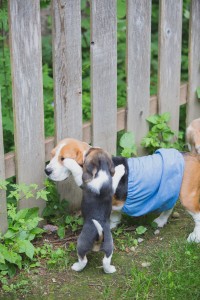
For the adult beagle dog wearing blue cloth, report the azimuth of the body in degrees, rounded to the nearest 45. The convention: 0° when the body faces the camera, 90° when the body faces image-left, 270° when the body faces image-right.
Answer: approximately 90°

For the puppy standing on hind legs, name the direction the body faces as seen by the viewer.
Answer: away from the camera

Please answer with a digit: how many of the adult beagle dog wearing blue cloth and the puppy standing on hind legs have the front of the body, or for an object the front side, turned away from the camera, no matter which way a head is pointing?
1

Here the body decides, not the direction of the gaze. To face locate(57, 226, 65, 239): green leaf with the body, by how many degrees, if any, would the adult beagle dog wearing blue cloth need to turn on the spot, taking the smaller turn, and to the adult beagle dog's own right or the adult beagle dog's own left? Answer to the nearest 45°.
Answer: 0° — it already faces it

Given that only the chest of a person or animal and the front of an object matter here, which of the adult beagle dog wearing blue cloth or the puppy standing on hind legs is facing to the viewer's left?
the adult beagle dog wearing blue cloth

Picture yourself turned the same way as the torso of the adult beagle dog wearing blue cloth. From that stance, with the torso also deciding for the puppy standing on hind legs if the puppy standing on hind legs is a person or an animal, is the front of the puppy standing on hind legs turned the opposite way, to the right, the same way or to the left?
to the right
